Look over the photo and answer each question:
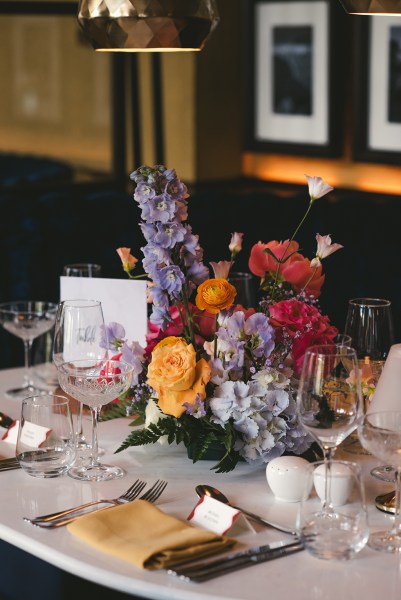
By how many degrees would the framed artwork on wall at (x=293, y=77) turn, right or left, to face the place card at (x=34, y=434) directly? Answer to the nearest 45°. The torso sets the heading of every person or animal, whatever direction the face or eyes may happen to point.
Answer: approximately 45° to its left

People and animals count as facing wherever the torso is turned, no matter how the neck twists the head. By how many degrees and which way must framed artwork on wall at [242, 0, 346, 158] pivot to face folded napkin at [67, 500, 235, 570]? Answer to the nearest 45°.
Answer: approximately 45° to its left

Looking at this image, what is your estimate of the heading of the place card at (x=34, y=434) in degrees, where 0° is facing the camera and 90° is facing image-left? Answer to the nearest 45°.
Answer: approximately 45°

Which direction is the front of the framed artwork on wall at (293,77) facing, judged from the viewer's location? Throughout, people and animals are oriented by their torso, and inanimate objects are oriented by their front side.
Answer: facing the viewer and to the left of the viewer

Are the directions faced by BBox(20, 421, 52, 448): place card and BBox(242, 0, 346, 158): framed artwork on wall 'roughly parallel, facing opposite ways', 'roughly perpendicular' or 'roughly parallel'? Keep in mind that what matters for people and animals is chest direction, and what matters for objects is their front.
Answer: roughly parallel

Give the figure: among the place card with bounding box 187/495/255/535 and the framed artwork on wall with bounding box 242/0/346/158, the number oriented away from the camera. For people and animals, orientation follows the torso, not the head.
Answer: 0

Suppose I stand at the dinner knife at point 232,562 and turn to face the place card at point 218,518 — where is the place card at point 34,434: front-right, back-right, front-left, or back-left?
front-left

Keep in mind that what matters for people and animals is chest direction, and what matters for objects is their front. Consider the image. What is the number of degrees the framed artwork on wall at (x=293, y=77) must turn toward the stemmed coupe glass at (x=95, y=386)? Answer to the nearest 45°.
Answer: approximately 45° to its left

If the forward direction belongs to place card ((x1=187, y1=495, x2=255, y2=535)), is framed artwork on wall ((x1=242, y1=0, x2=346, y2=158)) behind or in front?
behind

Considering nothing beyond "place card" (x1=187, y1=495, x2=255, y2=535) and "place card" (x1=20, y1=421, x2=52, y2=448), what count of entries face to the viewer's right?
0

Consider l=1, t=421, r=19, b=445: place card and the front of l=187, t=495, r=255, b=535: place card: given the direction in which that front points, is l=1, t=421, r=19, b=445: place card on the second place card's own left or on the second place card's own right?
on the second place card's own right

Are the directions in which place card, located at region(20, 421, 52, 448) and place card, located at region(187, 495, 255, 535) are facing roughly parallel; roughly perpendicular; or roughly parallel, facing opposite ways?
roughly parallel

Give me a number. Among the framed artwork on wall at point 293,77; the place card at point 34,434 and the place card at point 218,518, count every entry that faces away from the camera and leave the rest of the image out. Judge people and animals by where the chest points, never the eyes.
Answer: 0

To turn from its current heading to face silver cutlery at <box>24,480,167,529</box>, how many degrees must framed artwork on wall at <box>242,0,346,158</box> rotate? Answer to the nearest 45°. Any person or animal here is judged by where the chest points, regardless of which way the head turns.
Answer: approximately 45° to its left
